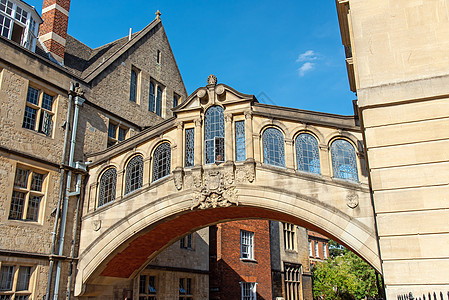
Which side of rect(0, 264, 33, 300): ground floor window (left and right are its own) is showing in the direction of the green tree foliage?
left

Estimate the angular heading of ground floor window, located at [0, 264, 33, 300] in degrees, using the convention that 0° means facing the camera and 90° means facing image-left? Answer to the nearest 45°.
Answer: approximately 315°

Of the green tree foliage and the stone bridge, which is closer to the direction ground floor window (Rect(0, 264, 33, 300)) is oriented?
the stone bridge

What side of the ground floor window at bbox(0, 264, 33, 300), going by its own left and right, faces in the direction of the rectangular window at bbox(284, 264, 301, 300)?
left
